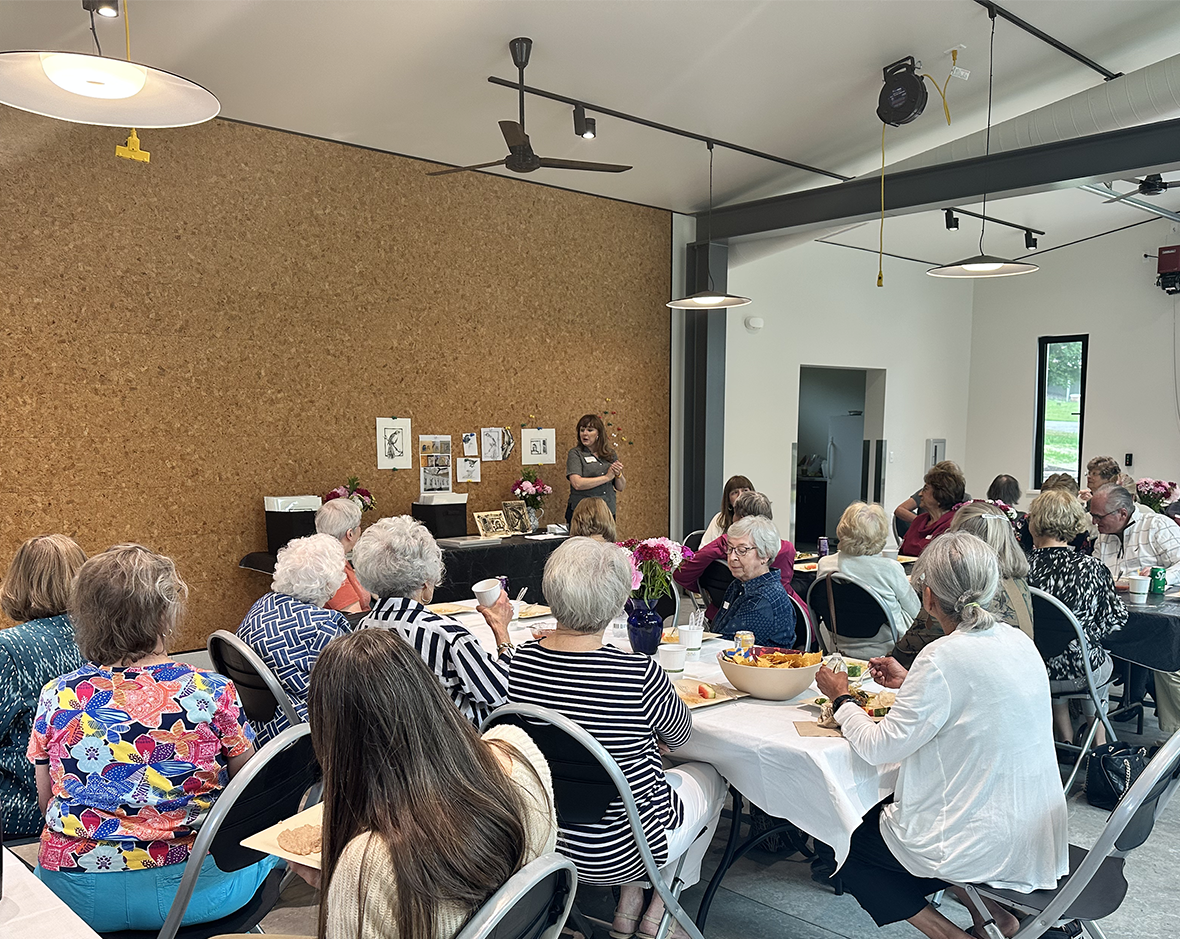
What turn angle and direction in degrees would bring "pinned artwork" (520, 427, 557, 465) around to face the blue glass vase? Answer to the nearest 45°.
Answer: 0° — it already faces it

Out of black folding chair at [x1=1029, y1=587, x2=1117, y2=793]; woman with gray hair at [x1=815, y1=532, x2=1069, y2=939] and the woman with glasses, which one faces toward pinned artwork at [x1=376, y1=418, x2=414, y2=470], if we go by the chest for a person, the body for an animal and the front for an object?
the woman with gray hair

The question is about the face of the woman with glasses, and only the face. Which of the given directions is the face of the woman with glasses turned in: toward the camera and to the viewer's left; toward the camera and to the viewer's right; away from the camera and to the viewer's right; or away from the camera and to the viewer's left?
toward the camera and to the viewer's left

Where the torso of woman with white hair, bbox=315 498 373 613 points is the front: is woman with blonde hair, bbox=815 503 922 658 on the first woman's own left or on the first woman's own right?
on the first woman's own right

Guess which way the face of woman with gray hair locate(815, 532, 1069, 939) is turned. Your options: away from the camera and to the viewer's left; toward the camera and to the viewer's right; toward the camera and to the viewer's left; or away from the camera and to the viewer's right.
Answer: away from the camera and to the viewer's left

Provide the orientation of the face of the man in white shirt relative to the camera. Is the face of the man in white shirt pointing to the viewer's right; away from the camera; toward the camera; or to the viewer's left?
to the viewer's left

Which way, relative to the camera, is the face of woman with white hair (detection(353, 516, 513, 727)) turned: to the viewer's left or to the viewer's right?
to the viewer's right

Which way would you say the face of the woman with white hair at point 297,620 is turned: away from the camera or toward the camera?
away from the camera

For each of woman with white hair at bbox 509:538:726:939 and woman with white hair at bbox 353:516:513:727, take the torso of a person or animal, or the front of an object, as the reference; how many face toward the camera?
0
